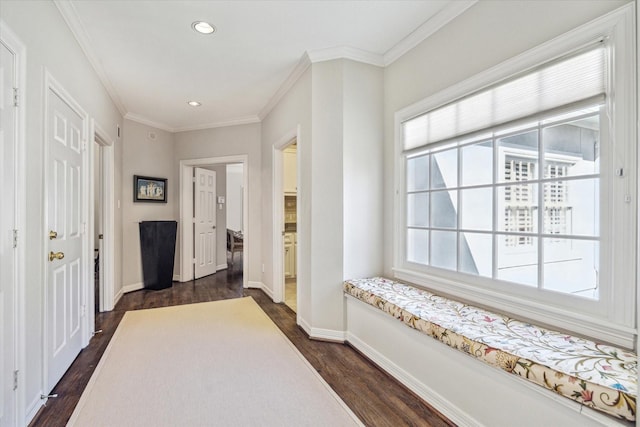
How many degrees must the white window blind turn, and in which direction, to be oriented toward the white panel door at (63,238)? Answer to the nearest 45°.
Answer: approximately 45° to its right

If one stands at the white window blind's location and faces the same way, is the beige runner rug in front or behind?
in front

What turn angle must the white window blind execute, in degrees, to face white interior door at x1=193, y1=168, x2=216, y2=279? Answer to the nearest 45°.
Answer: approximately 45° to its right

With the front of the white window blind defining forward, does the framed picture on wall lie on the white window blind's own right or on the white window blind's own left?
on the white window blind's own right

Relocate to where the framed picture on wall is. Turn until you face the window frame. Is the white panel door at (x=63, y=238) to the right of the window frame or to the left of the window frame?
right

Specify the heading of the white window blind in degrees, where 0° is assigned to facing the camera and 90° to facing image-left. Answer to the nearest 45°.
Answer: approximately 45°

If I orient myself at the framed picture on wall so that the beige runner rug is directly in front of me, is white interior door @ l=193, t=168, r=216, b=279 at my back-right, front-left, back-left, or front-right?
back-left

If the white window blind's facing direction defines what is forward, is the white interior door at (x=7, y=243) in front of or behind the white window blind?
in front
